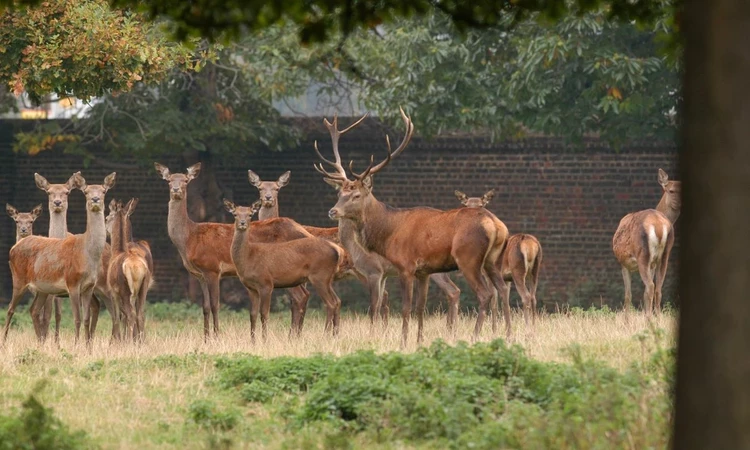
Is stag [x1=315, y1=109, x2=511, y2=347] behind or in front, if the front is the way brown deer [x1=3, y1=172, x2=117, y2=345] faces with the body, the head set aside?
in front

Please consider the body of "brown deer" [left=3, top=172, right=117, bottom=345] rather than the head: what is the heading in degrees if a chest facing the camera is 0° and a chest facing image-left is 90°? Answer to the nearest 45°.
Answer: approximately 315°

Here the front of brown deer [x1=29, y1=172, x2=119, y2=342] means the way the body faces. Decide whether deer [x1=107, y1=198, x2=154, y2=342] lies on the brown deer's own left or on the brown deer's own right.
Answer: on the brown deer's own left

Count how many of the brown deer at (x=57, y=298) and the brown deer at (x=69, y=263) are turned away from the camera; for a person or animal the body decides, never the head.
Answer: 0

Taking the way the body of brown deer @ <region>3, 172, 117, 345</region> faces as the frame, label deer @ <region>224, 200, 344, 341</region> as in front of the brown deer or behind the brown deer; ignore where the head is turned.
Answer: in front

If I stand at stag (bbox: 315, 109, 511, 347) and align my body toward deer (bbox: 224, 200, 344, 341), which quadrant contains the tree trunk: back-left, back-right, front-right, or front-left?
back-left

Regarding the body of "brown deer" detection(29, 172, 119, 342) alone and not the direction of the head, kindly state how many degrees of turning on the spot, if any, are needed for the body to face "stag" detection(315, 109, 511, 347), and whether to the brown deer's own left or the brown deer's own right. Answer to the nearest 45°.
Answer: approximately 90° to the brown deer's own left

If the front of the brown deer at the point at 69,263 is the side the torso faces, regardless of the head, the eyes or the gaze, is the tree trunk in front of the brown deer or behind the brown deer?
in front
